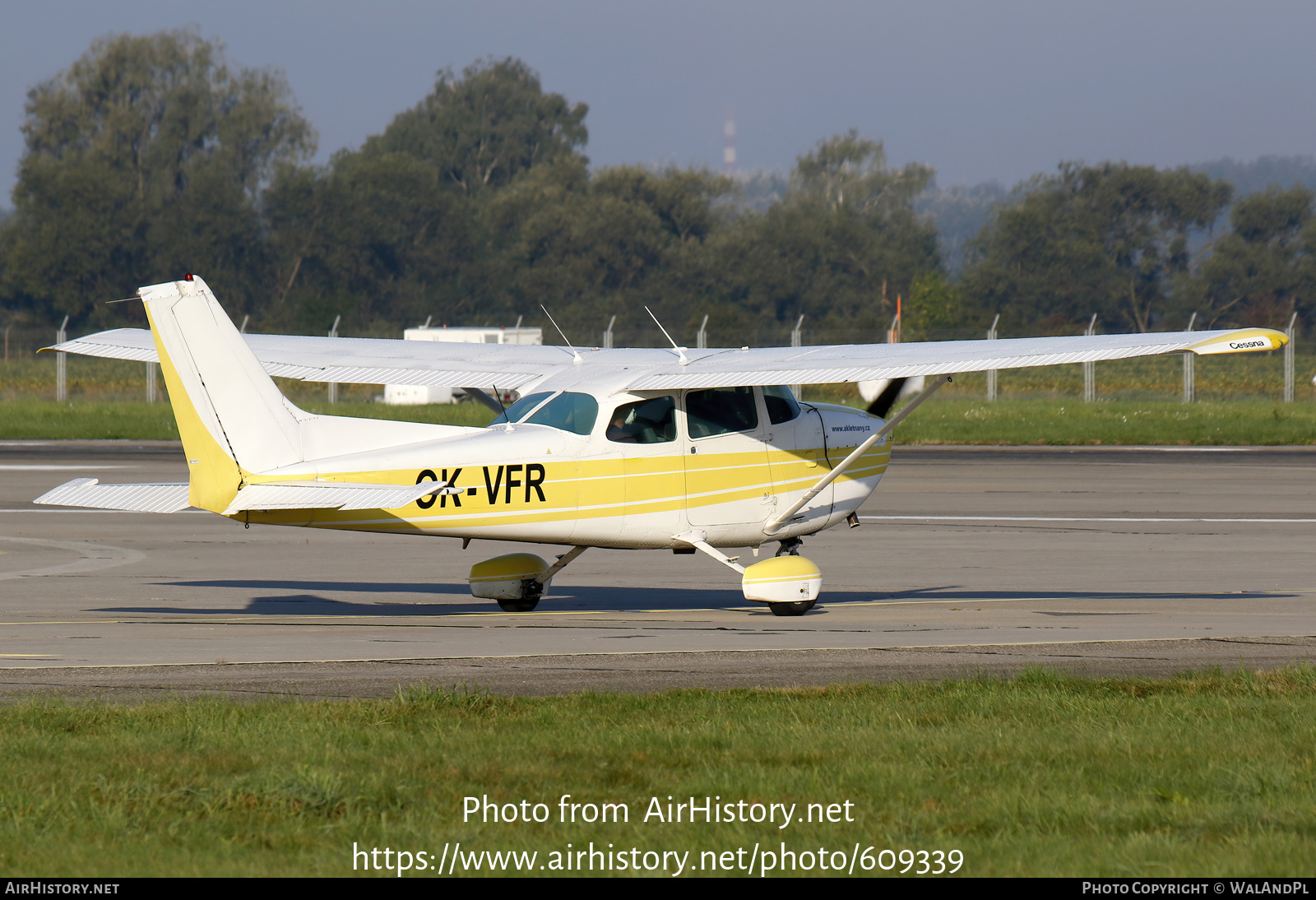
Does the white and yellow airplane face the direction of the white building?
no

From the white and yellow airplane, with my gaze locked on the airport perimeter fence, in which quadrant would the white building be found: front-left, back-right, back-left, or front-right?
front-left

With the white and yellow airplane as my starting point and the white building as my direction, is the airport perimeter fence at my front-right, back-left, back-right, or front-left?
front-right

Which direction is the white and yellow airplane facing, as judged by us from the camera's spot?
facing away from the viewer and to the right of the viewer

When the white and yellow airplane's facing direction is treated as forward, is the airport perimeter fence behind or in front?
in front
